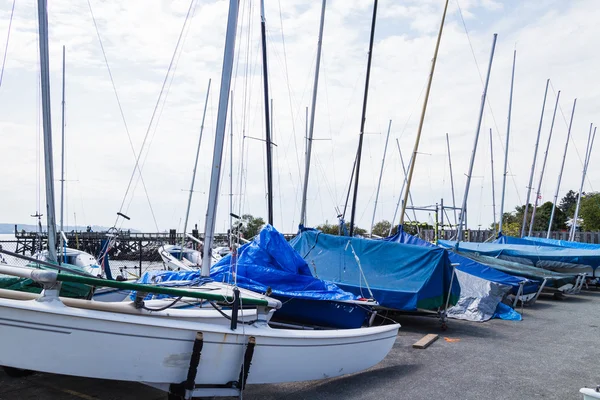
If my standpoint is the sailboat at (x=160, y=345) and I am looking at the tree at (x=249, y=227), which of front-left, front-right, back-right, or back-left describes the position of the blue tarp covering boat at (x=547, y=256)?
front-right

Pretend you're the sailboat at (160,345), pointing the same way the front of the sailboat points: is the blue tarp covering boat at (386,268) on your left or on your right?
on your left

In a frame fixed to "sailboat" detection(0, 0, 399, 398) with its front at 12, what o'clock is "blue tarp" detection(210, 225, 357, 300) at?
The blue tarp is roughly at 10 o'clock from the sailboat.

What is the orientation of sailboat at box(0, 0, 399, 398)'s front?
to the viewer's right

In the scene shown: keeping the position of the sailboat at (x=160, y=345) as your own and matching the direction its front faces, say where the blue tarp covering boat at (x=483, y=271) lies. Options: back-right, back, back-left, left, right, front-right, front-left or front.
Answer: front-left

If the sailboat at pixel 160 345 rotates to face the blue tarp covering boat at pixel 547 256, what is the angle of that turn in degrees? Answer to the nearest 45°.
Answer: approximately 45° to its left

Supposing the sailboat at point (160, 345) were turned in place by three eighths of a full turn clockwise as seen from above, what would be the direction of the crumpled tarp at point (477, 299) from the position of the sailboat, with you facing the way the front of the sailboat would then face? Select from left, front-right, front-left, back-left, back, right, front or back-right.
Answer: back

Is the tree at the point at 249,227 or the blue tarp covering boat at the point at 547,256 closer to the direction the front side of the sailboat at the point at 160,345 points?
the blue tarp covering boat

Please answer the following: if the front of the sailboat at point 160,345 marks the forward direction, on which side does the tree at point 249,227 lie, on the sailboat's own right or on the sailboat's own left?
on the sailboat's own left

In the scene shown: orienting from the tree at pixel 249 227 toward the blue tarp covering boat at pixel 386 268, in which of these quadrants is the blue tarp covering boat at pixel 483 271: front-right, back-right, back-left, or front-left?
front-left
